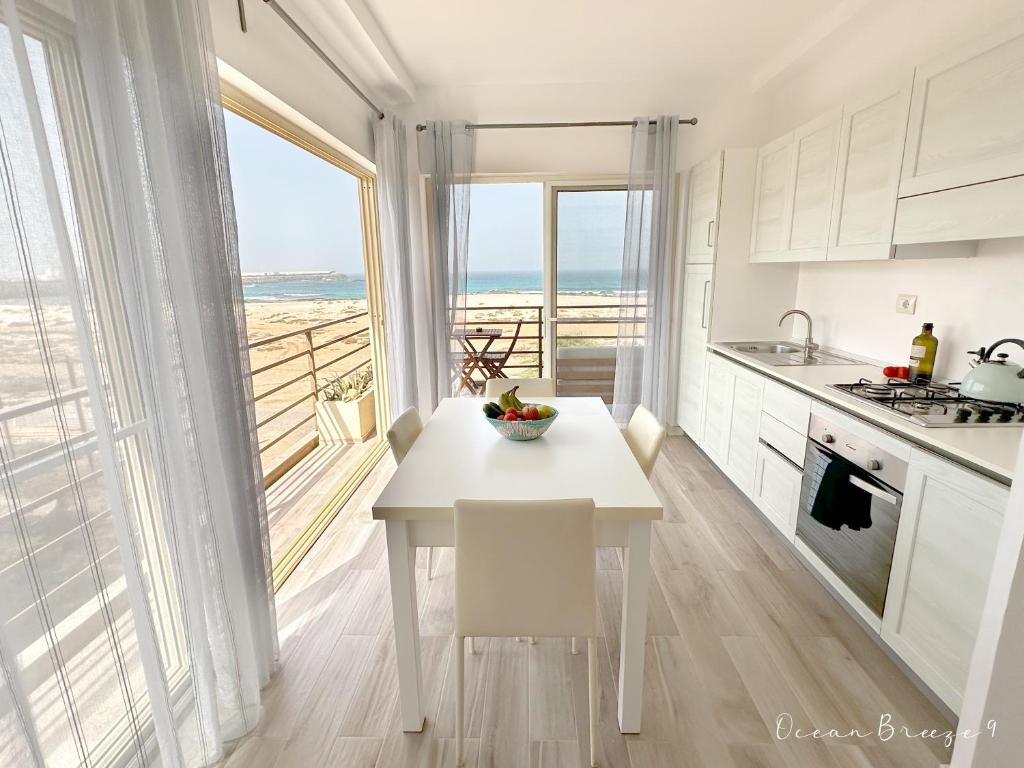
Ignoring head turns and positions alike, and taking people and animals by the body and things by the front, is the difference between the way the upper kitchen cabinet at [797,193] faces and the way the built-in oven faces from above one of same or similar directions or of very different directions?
same or similar directions

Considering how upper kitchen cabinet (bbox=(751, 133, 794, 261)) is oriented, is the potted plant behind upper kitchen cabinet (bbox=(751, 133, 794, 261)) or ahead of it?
ahead

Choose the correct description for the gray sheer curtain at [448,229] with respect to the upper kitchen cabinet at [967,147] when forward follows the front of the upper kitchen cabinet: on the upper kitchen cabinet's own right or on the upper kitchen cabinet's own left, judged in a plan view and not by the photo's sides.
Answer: on the upper kitchen cabinet's own right

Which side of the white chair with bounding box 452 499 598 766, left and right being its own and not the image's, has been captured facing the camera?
back

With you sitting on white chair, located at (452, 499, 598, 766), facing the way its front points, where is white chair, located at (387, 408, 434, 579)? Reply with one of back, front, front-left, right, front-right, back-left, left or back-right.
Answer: front-left

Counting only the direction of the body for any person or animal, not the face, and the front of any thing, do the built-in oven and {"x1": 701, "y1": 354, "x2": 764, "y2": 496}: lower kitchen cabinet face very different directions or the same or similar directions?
same or similar directions

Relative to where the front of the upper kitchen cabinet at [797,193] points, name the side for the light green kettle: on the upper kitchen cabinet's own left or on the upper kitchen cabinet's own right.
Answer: on the upper kitchen cabinet's own left

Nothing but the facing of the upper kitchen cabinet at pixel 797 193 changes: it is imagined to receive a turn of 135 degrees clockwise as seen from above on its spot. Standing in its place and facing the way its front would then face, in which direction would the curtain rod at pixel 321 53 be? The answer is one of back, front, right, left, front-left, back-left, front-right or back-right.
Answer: back-left

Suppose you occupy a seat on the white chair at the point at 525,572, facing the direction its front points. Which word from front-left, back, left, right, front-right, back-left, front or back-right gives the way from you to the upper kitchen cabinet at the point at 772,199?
front-right

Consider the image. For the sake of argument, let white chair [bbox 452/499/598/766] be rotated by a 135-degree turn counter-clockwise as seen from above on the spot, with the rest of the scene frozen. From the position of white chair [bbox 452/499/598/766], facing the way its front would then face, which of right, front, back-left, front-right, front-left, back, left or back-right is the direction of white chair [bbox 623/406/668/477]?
back

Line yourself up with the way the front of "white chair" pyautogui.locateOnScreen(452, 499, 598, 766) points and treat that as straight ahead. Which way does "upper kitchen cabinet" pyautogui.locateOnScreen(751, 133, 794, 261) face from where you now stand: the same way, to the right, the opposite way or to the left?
to the left

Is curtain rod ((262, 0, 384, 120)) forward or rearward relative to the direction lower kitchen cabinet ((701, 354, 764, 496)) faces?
forward

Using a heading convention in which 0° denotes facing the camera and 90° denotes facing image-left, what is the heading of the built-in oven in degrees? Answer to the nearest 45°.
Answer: approximately 45°

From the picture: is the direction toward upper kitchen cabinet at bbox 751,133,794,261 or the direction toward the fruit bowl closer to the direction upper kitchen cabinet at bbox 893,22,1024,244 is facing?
the fruit bowl

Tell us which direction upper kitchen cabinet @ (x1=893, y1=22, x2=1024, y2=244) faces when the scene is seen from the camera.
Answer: facing the viewer and to the left of the viewer

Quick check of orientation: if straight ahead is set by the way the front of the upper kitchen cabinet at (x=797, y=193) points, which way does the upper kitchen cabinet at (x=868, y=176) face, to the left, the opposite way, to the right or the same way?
the same way

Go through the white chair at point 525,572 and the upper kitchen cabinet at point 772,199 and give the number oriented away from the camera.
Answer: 1

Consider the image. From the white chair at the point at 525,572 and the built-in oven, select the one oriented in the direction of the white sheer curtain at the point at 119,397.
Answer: the built-in oven
